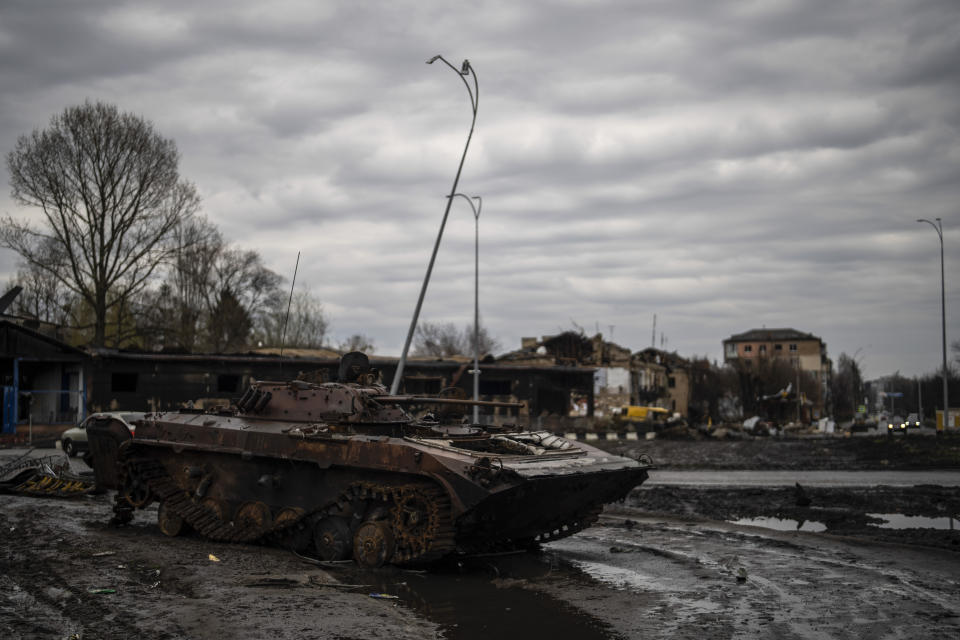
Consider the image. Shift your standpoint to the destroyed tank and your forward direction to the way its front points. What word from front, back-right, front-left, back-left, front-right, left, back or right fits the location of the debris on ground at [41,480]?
back
